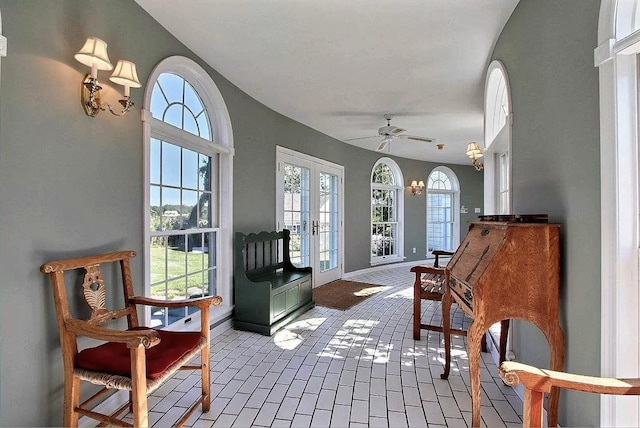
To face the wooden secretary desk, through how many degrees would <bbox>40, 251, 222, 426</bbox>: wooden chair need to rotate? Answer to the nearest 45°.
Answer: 0° — it already faces it

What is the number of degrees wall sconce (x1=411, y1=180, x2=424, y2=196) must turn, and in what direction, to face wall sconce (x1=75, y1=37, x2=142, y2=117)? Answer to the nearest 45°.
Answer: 0° — it already faces it

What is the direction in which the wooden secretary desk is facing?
to the viewer's left

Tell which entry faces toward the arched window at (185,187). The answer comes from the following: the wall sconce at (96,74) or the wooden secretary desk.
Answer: the wooden secretary desk

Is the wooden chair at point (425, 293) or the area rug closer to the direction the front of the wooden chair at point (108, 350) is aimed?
the wooden chair

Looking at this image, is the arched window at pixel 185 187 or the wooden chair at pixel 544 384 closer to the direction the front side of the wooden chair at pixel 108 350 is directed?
the wooden chair

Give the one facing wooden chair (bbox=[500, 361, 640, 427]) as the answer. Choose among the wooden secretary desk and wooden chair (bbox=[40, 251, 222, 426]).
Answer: wooden chair (bbox=[40, 251, 222, 426])

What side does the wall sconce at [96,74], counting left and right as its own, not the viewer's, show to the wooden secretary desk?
front

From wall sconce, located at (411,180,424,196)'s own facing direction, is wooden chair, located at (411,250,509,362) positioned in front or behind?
in front

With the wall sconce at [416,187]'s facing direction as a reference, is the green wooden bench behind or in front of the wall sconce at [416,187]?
in front

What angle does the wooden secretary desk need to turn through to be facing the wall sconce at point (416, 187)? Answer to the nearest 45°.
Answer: approximately 90° to its right

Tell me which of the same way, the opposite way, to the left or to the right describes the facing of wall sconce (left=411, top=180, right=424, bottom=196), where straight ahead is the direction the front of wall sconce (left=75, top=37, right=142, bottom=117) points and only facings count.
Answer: to the right

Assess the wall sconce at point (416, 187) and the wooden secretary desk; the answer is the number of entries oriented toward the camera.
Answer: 1

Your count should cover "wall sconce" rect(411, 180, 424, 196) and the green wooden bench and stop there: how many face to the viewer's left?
0
